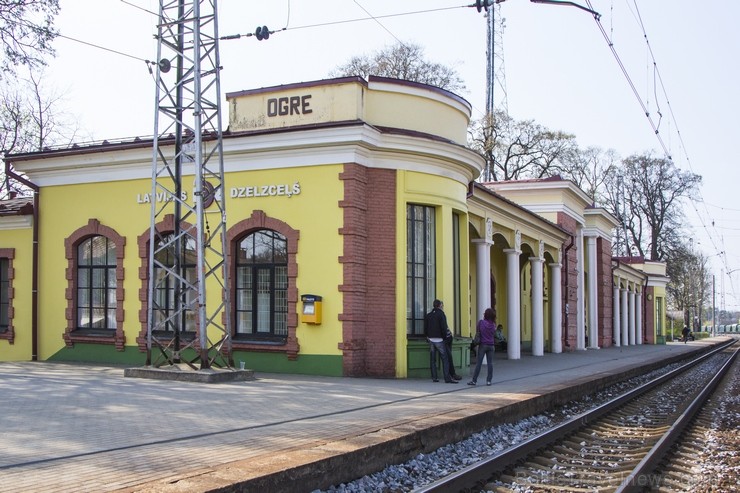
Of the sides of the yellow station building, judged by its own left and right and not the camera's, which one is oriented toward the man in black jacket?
front

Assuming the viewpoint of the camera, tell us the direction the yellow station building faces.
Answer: facing the viewer and to the right of the viewer

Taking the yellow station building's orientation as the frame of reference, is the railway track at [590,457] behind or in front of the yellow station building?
in front
